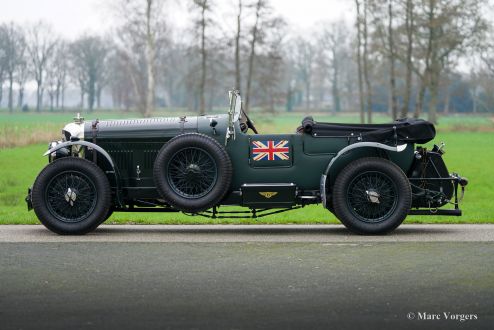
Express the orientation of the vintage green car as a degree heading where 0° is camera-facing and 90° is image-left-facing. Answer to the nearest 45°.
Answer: approximately 90°
